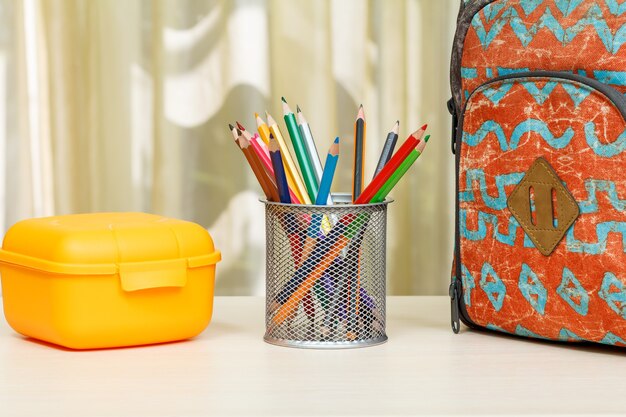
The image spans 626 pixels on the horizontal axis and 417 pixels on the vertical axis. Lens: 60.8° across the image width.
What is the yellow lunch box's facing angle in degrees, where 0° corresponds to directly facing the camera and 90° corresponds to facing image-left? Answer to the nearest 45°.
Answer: approximately 315°

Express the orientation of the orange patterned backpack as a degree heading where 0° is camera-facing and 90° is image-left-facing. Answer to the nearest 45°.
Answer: approximately 0°
